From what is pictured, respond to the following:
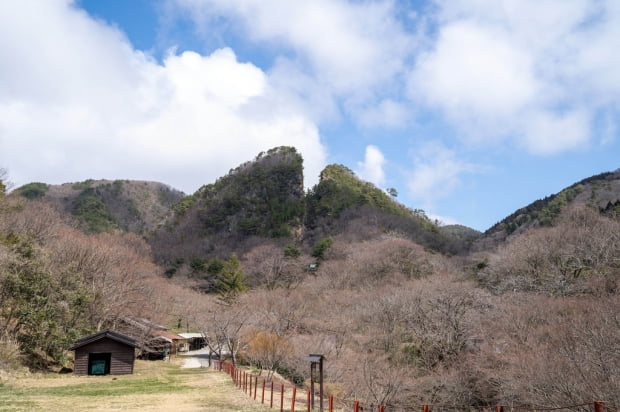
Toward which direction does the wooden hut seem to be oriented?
toward the camera
